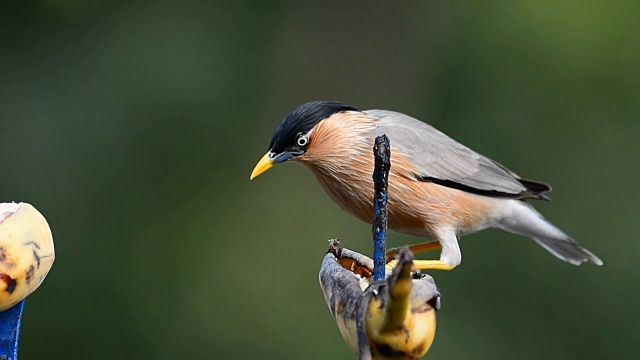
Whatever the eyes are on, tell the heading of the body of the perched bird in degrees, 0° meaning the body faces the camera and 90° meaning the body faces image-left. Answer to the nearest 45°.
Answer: approximately 90°

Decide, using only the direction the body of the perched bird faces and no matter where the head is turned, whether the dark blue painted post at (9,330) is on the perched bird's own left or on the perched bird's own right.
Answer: on the perched bird's own left

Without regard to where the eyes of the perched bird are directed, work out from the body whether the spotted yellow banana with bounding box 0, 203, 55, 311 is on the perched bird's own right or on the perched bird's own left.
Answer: on the perched bird's own left
